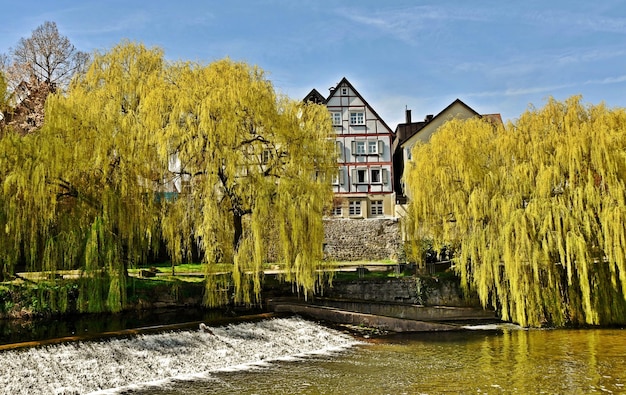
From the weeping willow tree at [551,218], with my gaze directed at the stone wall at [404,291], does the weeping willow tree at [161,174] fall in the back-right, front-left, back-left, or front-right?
front-left

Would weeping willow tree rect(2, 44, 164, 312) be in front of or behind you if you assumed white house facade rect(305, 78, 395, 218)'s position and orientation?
in front

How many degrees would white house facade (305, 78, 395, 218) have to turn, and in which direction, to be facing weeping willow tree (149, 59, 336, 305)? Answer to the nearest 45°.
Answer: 0° — it already faces it

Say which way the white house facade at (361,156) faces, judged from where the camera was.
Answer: facing the viewer

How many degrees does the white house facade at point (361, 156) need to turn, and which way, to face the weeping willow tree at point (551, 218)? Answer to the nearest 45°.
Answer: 0° — it already faces it

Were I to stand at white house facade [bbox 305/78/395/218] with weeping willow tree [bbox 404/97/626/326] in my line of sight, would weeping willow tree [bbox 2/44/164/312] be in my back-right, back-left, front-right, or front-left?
front-right

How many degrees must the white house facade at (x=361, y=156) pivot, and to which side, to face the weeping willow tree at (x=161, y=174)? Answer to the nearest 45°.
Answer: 0° — it already faces it

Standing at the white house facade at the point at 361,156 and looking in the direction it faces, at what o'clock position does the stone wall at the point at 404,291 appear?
The stone wall is roughly at 12 o'clock from the white house facade.

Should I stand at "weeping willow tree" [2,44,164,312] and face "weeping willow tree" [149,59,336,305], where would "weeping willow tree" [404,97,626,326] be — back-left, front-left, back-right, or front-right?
front-right

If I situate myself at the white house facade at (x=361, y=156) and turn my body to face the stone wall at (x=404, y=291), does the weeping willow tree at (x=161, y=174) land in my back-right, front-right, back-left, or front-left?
front-right
